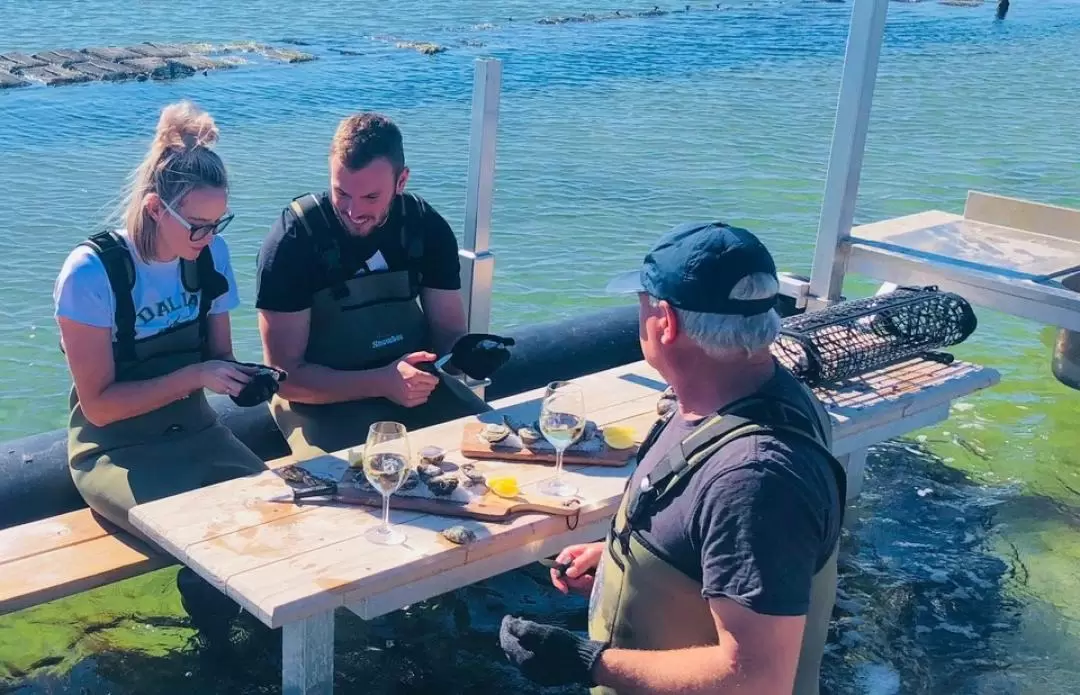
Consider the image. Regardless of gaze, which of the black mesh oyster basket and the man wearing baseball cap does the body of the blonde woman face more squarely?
the man wearing baseball cap

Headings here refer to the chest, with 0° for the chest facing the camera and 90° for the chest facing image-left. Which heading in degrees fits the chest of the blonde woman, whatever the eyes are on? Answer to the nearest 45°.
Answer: approximately 315°

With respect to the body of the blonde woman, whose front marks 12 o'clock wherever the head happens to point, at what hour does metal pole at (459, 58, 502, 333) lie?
The metal pole is roughly at 9 o'clock from the blonde woman.

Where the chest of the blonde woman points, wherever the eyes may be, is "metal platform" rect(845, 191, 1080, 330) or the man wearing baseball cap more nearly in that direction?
the man wearing baseball cap

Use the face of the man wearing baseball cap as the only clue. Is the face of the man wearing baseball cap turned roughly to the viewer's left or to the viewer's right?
to the viewer's left

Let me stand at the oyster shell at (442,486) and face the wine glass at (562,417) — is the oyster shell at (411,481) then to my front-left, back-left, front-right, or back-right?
back-left

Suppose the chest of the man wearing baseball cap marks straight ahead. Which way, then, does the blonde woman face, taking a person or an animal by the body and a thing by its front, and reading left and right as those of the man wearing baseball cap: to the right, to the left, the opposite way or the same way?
the opposite way

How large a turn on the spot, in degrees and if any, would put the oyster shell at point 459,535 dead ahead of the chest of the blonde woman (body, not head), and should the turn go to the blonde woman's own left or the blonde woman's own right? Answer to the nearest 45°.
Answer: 0° — they already face it

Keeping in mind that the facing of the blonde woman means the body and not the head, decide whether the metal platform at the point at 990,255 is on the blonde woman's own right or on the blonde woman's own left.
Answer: on the blonde woman's own left

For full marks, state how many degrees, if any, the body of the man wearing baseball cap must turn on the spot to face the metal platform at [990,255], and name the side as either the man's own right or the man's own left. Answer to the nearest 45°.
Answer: approximately 90° to the man's own right

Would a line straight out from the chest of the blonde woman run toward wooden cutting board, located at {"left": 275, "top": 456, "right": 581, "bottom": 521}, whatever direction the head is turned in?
yes

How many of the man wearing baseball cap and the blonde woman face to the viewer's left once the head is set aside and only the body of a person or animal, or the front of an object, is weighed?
1

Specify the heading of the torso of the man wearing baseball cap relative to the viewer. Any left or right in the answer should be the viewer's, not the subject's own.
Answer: facing to the left of the viewer
